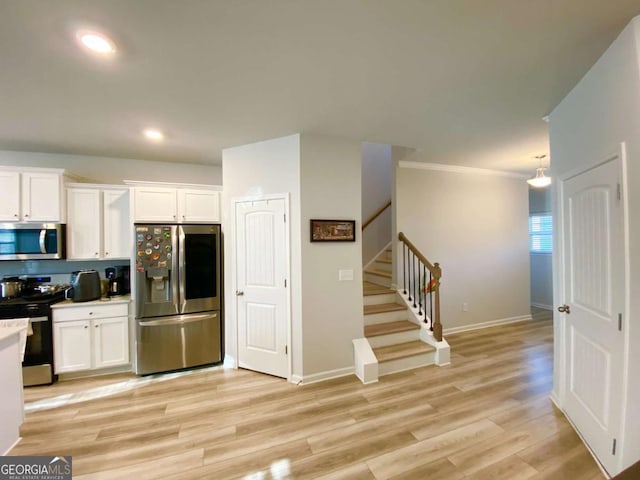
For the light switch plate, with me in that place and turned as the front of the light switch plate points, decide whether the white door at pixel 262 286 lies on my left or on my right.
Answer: on my right

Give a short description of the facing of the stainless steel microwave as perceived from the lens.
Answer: facing the viewer

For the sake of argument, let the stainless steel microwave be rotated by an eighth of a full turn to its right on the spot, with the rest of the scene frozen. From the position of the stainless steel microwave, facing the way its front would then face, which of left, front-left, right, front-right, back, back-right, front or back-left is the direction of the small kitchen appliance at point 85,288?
left

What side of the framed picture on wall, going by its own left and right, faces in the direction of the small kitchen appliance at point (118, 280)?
right

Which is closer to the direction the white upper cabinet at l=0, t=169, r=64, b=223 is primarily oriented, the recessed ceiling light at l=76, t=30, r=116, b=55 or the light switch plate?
the recessed ceiling light

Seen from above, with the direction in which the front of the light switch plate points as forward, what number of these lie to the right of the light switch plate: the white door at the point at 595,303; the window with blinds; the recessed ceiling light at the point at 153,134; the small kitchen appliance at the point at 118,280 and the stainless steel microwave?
3

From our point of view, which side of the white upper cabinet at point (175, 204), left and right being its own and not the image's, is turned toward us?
front

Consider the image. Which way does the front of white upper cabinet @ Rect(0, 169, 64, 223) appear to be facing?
toward the camera

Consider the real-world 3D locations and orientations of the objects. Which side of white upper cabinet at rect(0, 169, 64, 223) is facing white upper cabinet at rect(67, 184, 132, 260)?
left

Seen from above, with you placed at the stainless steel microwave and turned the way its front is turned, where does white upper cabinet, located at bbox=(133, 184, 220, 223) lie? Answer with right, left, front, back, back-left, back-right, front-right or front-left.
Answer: front-left

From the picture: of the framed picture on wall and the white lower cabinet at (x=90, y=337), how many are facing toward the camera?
2

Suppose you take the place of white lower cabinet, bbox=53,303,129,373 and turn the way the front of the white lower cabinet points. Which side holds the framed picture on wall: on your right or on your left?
on your left

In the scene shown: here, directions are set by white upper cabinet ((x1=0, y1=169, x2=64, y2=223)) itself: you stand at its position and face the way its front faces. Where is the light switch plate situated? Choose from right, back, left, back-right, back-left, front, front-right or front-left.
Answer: front-left
